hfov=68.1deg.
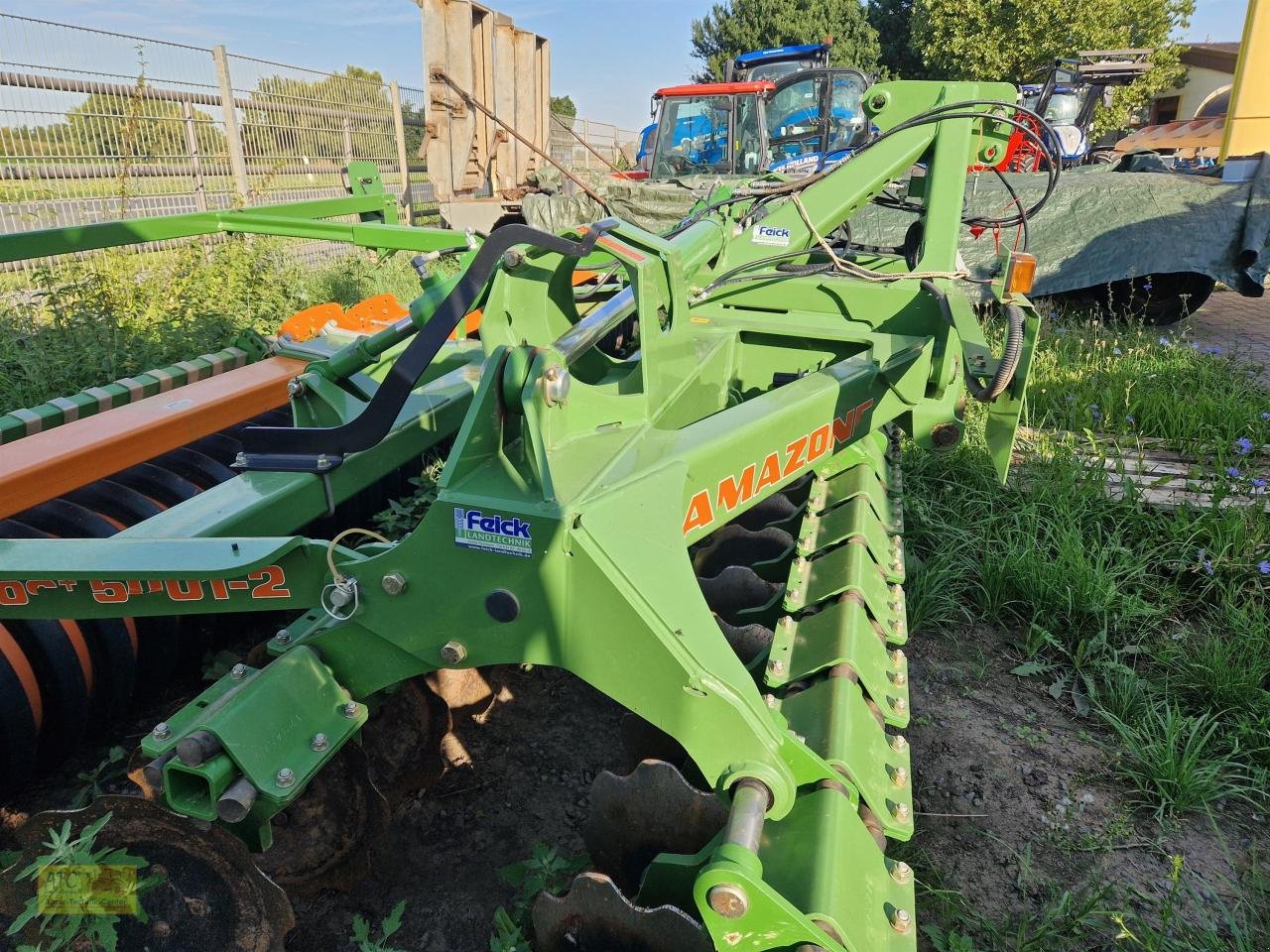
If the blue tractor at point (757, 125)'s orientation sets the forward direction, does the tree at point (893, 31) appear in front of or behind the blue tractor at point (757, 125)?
behind

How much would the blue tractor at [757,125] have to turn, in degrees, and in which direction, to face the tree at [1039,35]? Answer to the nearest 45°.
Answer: approximately 180°

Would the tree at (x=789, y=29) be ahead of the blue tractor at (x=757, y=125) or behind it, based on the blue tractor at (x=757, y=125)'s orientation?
behind

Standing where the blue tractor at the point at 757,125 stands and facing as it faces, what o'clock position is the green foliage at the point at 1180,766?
The green foliage is roughly at 10 o'clock from the blue tractor.

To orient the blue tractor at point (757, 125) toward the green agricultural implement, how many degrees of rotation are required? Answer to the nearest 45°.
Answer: approximately 45° to its left

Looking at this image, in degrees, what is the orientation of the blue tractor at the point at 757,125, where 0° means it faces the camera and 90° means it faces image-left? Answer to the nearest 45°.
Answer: approximately 45°

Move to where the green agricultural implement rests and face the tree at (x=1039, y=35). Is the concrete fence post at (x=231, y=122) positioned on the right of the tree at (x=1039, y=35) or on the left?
left

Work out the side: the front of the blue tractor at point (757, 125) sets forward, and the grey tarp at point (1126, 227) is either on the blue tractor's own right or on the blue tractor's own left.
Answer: on the blue tractor's own left
